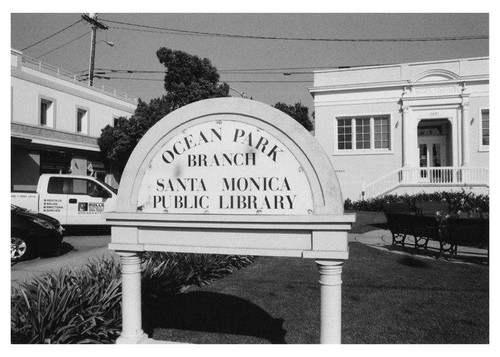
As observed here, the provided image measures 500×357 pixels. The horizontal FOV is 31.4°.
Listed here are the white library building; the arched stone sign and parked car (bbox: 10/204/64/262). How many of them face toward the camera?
2

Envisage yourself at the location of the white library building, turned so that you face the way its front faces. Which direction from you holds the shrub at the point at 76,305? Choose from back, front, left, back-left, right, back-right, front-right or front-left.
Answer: front

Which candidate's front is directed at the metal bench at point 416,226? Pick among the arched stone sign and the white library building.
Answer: the white library building

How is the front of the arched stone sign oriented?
toward the camera

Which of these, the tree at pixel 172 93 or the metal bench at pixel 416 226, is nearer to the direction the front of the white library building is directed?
the metal bench

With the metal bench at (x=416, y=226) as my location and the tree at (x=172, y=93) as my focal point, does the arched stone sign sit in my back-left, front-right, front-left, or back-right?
back-left

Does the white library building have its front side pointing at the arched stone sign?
yes

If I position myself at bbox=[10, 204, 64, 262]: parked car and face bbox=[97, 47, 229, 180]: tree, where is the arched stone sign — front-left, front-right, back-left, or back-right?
back-right

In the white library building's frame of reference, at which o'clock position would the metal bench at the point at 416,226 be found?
The metal bench is roughly at 12 o'clock from the white library building.

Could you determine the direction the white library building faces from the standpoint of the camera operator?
facing the viewer
